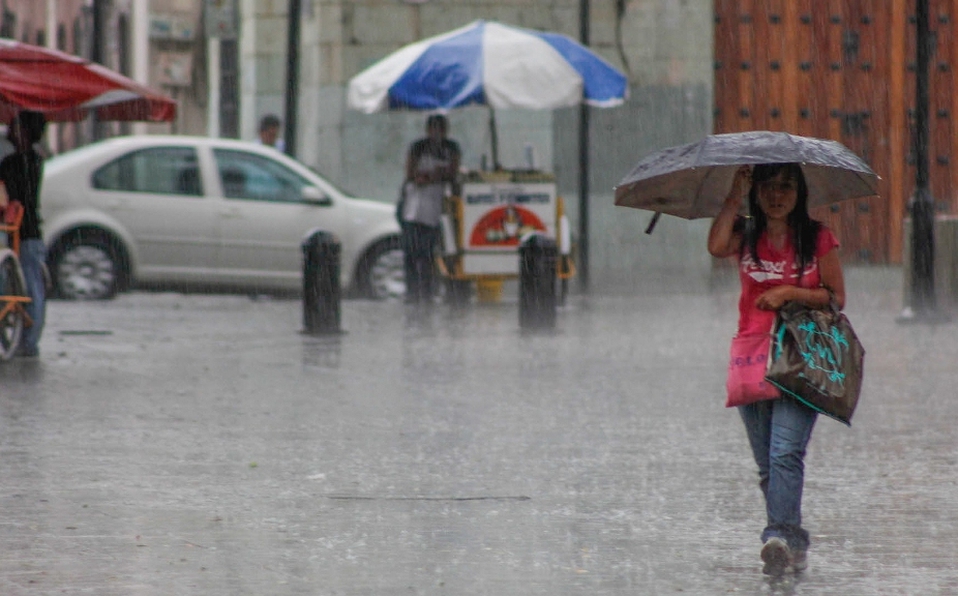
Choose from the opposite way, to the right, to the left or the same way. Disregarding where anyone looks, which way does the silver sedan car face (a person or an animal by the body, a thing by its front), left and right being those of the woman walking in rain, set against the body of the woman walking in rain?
to the left

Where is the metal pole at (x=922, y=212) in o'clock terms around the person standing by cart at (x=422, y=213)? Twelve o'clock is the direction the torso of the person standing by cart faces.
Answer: The metal pole is roughly at 10 o'clock from the person standing by cart.

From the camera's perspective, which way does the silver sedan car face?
to the viewer's right

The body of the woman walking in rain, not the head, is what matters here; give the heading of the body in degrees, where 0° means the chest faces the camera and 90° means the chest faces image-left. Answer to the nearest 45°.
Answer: approximately 0°
